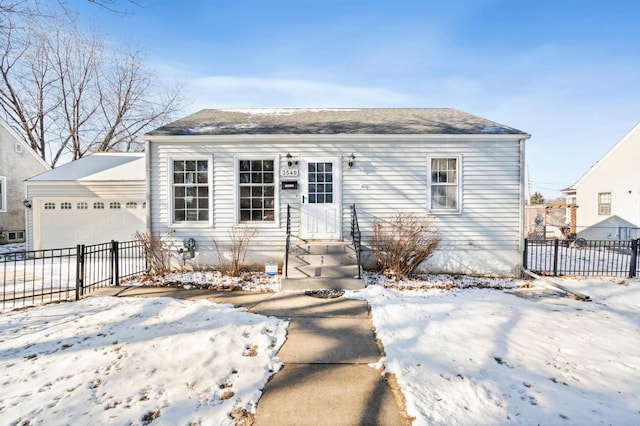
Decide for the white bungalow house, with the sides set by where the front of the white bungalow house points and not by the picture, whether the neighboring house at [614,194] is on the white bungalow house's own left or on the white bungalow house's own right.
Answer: on the white bungalow house's own left

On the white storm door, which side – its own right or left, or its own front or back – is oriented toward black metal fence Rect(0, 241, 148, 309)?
right

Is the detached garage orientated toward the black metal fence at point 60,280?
yes

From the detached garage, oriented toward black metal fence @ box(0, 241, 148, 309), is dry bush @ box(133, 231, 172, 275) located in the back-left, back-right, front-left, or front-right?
front-left

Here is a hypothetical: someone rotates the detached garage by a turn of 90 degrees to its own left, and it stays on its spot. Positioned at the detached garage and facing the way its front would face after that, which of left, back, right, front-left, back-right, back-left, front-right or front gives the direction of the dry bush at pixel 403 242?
front-right

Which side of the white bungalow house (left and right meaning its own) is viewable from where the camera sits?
front

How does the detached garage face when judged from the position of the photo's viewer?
facing the viewer

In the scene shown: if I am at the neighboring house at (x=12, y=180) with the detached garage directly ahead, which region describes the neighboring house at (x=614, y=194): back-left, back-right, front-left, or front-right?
front-left

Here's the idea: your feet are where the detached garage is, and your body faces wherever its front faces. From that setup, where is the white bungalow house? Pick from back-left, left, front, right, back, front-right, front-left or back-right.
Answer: front-left

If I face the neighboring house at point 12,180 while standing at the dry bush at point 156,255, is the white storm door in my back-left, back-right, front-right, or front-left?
back-right

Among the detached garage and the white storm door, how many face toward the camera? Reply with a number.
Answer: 2

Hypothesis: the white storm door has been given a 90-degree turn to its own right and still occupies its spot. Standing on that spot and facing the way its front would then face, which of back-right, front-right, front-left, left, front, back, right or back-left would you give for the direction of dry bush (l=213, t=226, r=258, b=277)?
front

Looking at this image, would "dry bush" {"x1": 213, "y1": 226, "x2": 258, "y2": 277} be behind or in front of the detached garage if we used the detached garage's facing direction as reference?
in front

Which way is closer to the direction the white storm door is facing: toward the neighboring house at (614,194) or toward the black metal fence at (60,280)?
the black metal fence
